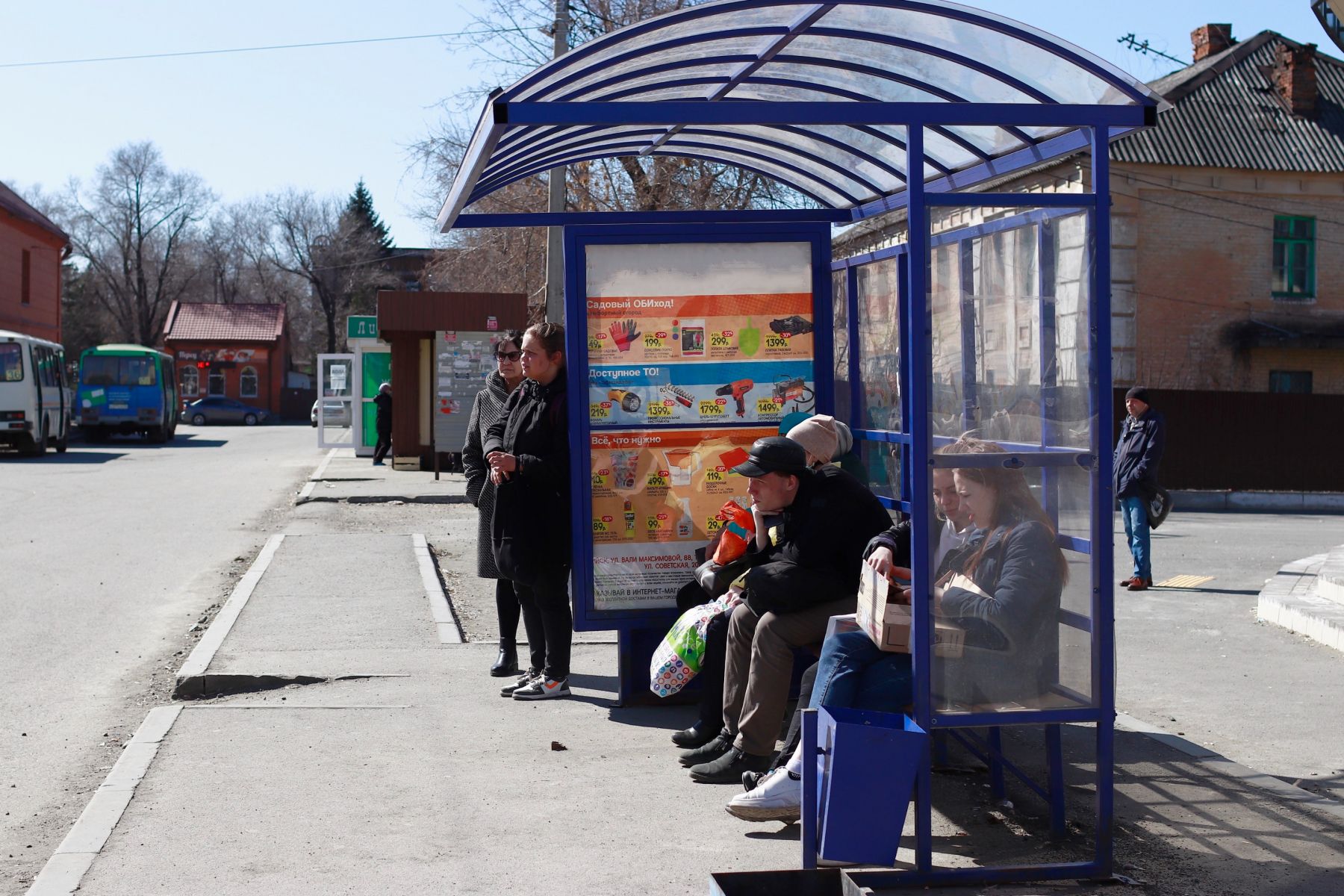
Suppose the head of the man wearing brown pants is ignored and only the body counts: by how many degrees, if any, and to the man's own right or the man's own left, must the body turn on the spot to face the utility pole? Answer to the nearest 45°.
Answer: approximately 90° to the man's own right

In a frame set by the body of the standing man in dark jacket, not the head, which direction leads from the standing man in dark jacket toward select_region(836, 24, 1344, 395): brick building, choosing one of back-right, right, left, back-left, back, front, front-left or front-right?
back-right

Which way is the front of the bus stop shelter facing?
to the viewer's left

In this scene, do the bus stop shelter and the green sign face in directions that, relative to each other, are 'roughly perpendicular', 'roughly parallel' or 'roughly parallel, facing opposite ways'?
roughly perpendicular

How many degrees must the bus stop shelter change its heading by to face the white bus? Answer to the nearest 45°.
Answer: approximately 45° to its right

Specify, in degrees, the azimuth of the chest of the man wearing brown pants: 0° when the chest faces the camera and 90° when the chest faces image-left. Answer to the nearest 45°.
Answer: approximately 90°

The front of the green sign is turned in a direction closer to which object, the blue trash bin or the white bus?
the blue trash bin
